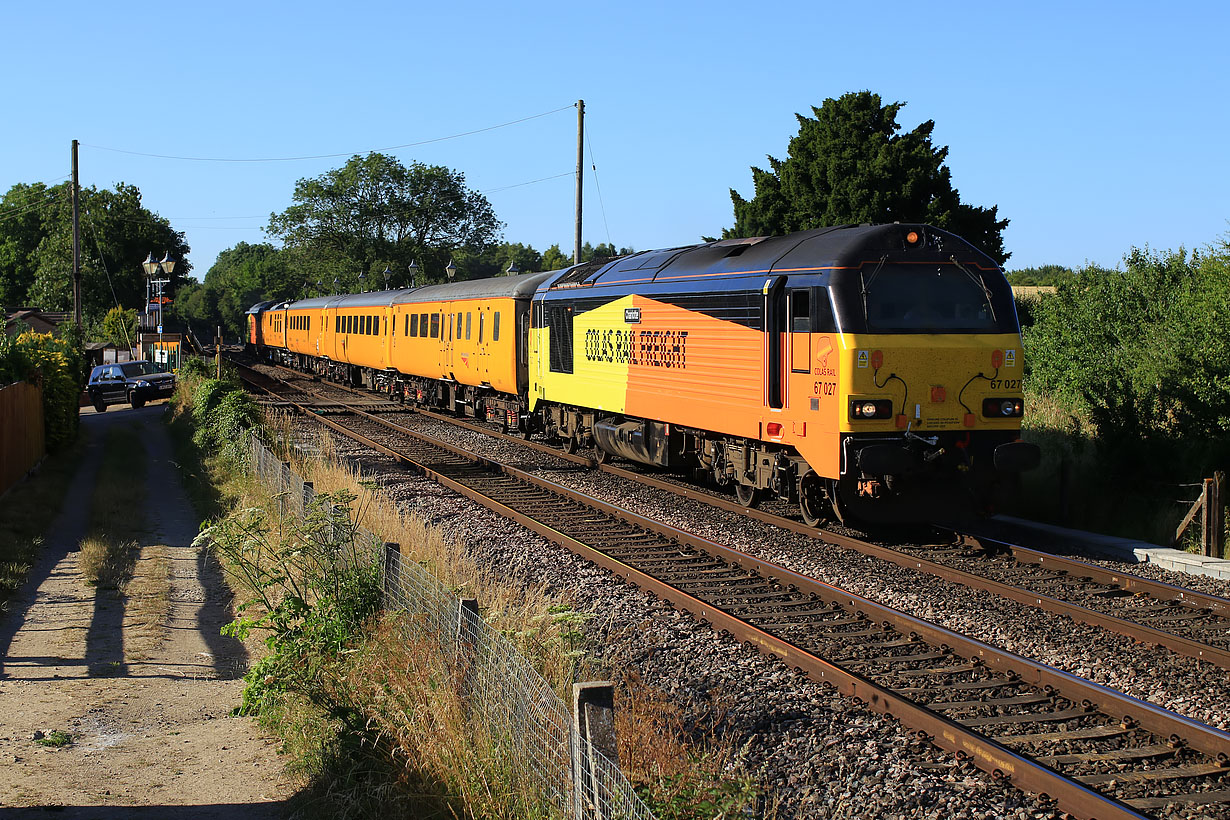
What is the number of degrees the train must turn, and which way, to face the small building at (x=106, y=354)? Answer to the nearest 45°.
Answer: approximately 180°

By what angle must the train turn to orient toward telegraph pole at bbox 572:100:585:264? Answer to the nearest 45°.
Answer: approximately 135° to its left

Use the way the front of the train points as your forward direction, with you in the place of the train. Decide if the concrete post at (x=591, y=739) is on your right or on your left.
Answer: on your right

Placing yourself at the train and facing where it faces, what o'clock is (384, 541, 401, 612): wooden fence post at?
The wooden fence post is roughly at 1 o'clock from the train.

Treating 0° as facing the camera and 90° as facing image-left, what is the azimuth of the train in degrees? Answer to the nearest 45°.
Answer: approximately 315°

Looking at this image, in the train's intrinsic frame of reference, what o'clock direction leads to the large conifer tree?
The large conifer tree is roughly at 8 o'clock from the train.

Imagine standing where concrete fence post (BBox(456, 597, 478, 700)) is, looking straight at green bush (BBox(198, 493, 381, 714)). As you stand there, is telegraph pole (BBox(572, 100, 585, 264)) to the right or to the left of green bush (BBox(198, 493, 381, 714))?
right

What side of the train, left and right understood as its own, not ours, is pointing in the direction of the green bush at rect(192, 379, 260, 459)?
back

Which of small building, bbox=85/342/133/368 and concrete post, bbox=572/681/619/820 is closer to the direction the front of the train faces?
the concrete post

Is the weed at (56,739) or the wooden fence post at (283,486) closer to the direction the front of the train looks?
the weed

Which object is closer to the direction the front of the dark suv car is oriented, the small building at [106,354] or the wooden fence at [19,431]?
the wooden fence
